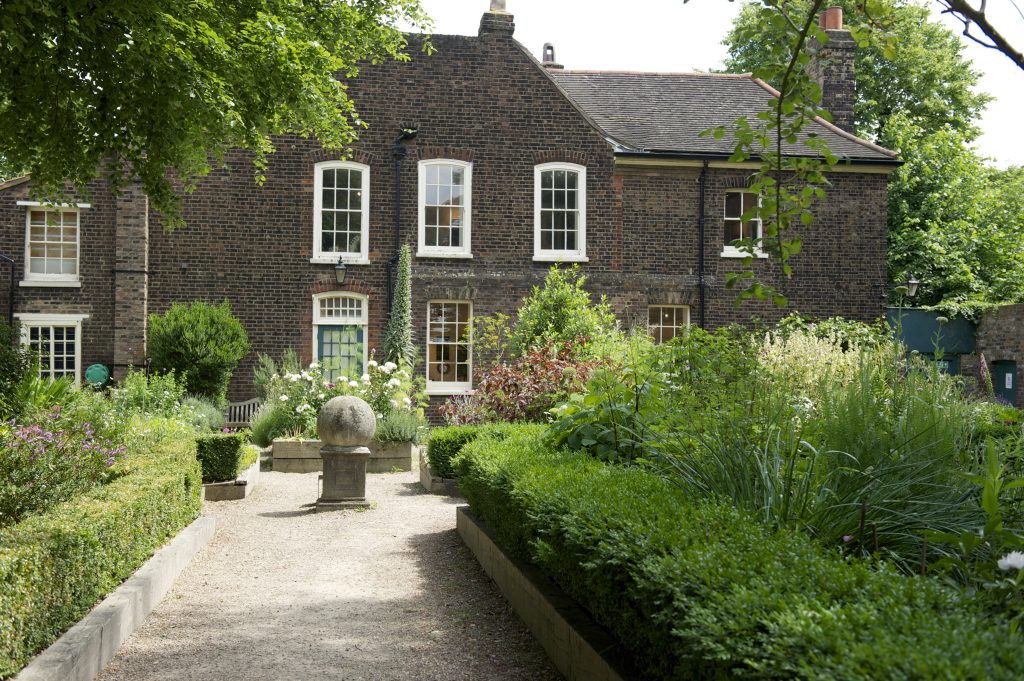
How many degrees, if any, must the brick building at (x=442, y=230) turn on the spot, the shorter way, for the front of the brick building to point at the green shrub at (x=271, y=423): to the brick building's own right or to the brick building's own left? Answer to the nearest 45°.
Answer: approximately 45° to the brick building's own right

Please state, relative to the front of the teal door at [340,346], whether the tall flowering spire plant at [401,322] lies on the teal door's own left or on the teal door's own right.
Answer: on the teal door's own left

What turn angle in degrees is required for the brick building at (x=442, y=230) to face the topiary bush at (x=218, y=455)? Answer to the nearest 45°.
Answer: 0° — it already faces it

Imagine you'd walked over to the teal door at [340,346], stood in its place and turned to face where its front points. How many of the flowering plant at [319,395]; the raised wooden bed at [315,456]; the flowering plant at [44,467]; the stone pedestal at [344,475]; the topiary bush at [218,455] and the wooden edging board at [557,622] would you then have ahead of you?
6

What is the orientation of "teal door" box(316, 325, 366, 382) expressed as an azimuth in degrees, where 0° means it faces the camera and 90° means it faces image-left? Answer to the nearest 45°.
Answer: approximately 0°

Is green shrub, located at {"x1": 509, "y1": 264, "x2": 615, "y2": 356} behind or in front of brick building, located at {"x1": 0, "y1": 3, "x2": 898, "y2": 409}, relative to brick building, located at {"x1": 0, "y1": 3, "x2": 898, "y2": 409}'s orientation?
in front

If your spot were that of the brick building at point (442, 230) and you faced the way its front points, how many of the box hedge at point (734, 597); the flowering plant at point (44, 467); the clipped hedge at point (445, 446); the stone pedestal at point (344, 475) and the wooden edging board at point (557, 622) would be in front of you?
5

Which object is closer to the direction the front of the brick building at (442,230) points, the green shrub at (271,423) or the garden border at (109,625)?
the garden border

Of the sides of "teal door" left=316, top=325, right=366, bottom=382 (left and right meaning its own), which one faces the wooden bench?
right

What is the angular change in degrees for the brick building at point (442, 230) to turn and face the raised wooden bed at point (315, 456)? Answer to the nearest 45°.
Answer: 0° — it already faces it

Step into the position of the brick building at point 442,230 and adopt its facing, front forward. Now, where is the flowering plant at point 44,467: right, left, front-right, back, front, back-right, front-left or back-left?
front

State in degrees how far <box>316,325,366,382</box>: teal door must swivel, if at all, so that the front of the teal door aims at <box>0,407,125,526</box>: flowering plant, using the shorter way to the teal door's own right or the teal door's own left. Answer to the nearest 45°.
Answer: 0° — it already faces it

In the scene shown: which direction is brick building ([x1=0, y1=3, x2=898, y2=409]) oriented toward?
toward the camera

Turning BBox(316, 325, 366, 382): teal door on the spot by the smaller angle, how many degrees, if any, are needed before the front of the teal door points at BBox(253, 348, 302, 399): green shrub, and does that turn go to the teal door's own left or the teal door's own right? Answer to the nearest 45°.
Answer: approximately 90° to the teal door's own right

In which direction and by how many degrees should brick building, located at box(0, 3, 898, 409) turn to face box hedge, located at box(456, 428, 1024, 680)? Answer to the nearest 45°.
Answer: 0° — it already faces it

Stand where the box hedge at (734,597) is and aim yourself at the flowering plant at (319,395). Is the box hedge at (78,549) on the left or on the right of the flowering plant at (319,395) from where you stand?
left
